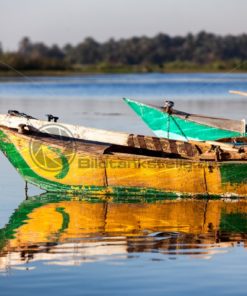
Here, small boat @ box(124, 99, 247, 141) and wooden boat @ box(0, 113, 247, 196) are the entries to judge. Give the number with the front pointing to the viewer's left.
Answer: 2

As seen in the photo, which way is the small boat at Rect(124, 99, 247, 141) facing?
to the viewer's left

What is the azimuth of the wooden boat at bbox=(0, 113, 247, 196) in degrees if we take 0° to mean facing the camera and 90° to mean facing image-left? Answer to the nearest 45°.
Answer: approximately 90°
